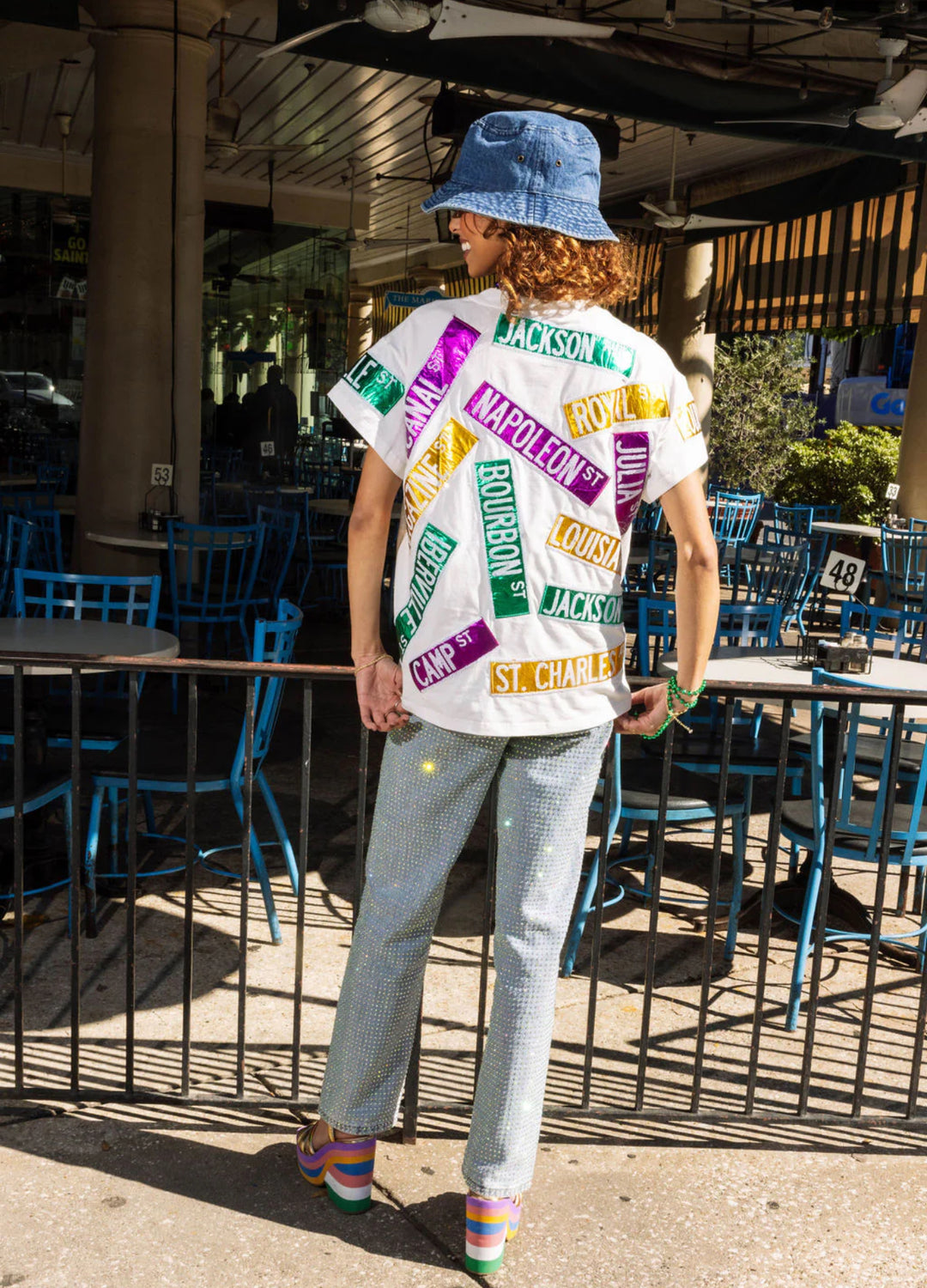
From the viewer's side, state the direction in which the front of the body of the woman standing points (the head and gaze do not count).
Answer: away from the camera

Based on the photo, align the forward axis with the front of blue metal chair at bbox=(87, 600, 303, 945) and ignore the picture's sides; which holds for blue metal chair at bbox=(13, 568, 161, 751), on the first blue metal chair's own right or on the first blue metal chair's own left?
on the first blue metal chair's own right

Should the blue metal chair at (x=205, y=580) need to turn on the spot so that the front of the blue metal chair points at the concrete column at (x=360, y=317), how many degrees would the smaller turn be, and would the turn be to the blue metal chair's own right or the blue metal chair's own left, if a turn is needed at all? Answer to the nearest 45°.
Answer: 0° — it already faces it

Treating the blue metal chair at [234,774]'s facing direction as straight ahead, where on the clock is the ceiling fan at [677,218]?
The ceiling fan is roughly at 4 o'clock from the blue metal chair.

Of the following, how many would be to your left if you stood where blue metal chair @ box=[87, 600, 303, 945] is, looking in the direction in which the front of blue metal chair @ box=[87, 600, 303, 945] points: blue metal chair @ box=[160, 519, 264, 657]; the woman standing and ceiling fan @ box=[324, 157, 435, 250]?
1

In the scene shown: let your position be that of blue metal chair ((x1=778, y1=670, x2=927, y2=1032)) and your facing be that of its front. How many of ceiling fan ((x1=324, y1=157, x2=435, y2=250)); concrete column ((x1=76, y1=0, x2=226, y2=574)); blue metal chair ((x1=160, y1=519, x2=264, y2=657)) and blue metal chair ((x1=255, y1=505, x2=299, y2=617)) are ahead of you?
4

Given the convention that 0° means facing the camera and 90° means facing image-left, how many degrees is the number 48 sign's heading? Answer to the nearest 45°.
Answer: approximately 0°

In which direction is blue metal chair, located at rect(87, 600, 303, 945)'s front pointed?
to the viewer's left

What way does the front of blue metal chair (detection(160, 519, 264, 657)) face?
away from the camera

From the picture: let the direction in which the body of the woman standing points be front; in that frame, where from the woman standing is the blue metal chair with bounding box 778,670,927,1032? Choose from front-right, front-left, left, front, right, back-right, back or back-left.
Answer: front-right

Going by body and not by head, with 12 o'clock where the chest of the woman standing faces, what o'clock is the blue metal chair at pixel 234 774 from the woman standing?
The blue metal chair is roughly at 11 o'clock from the woman standing.

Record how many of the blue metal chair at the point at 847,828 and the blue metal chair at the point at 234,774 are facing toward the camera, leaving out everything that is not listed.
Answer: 0
